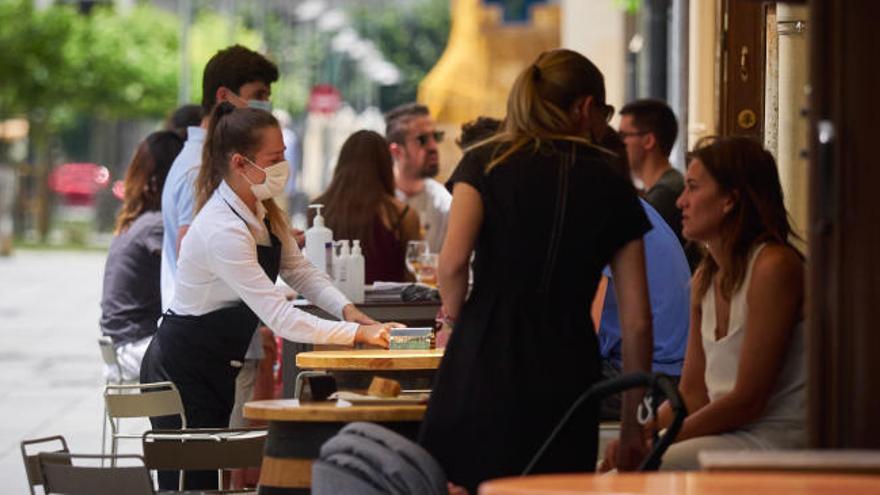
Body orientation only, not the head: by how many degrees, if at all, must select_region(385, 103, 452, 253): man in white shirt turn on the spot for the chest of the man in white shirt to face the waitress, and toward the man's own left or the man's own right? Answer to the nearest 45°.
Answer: approximately 45° to the man's own right

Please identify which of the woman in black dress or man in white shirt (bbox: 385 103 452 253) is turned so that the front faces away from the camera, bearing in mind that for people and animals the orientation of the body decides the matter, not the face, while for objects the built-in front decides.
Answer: the woman in black dress

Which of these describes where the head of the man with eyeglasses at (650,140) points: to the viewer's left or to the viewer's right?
to the viewer's left

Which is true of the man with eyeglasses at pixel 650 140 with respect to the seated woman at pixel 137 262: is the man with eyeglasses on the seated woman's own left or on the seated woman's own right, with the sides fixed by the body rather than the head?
on the seated woman's own right

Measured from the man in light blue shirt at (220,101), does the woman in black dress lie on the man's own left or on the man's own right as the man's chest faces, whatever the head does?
on the man's own right

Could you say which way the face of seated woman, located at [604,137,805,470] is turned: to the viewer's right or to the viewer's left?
to the viewer's left

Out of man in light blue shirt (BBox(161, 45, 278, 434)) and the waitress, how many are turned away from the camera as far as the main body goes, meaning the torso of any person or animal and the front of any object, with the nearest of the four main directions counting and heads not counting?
0

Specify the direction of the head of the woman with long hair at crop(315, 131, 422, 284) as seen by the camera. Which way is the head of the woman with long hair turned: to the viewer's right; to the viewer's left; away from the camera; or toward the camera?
away from the camera

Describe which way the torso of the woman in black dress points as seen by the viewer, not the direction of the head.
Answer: away from the camera

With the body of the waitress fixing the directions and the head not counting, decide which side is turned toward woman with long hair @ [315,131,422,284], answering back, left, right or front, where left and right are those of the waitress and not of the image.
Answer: left

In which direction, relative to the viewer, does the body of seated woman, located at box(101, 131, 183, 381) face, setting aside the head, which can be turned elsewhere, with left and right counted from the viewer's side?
facing away from the viewer and to the right of the viewer

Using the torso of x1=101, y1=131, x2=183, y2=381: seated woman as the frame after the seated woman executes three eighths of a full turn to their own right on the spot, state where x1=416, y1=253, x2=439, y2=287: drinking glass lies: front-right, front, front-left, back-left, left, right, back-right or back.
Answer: left

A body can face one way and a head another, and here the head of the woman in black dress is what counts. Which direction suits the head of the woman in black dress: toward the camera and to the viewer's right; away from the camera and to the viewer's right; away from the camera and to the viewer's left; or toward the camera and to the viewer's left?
away from the camera and to the viewer's right

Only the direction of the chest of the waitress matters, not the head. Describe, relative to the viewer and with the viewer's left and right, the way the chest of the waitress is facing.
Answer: facing to the right of the viewer

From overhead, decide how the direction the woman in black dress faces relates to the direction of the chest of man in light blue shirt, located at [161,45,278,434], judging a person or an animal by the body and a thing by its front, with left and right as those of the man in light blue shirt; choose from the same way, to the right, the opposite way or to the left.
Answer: to the left

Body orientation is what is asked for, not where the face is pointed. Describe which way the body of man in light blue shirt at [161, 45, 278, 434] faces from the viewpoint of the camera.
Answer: to the viewer's right

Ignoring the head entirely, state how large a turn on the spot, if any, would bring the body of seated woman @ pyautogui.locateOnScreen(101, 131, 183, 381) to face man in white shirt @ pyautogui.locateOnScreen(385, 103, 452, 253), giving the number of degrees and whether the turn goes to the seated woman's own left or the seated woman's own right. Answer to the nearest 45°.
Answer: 0° — they already face them

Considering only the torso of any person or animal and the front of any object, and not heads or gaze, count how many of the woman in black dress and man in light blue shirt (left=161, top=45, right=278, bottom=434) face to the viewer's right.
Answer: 1

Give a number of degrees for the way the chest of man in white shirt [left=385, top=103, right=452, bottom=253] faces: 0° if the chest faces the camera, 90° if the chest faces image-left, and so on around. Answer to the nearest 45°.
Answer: approximately 315°
